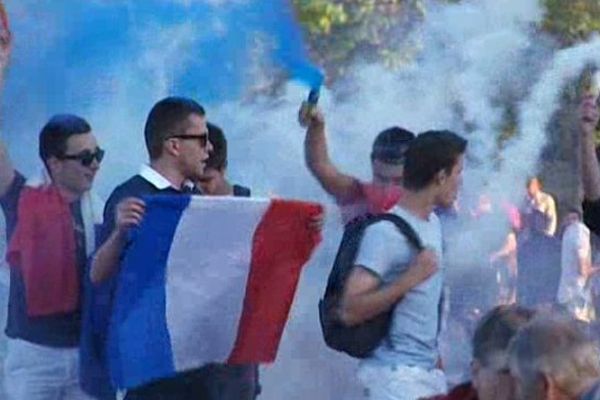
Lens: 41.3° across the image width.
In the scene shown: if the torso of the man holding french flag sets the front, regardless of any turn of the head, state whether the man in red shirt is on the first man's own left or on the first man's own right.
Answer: on the first man's own left

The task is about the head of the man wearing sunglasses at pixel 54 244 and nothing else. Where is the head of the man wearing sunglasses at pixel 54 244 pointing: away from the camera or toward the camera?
toward the camera

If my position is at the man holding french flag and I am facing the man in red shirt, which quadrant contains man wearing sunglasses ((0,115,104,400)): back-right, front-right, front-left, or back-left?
back-left

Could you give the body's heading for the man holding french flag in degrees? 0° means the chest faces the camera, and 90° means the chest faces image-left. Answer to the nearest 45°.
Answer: approximately 315°

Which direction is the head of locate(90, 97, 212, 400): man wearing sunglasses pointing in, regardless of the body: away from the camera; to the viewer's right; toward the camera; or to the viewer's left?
to the viewer's right

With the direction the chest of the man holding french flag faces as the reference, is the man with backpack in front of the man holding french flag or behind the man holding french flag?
in front

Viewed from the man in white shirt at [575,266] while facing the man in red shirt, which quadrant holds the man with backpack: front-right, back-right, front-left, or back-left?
front-left

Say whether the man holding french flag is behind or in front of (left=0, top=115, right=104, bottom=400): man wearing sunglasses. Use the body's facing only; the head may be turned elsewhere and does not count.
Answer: in front

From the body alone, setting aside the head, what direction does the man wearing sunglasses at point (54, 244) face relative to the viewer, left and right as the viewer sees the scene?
facing the viewer and to the right of the viewer

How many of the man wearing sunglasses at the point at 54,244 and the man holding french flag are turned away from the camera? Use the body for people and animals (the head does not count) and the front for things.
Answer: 0

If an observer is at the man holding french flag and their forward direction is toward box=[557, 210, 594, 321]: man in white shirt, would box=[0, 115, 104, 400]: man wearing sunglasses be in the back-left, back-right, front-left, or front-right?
back-left
